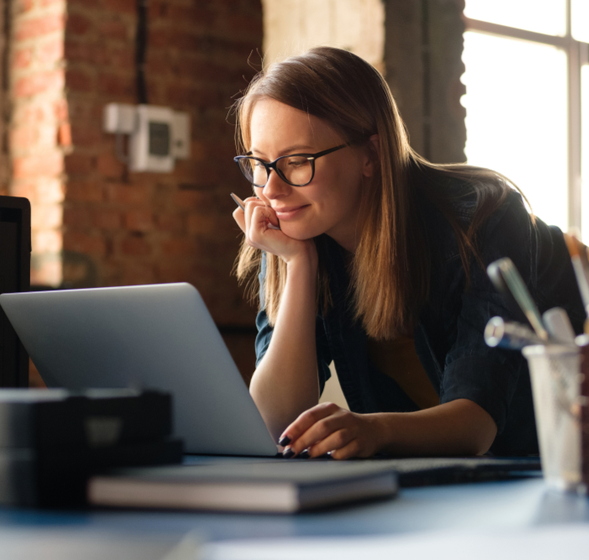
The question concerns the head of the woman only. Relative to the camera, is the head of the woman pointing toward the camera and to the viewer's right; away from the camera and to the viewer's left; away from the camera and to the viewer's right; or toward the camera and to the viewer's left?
toward the camera and to the viewer's left

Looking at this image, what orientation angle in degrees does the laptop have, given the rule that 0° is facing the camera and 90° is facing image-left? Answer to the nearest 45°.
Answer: approximately 225°

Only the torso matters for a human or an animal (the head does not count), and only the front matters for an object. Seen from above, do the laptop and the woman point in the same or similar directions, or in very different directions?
very different directions

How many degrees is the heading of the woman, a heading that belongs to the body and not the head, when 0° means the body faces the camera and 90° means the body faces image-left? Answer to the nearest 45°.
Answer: approximately 45°

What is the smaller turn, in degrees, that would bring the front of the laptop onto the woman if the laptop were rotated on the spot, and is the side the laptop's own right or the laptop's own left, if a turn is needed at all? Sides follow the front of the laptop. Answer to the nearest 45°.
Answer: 0° — it already faces them

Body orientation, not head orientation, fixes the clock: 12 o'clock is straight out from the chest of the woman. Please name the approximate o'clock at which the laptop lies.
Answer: The laptop is roughly at 1 o'clock from the woman.
